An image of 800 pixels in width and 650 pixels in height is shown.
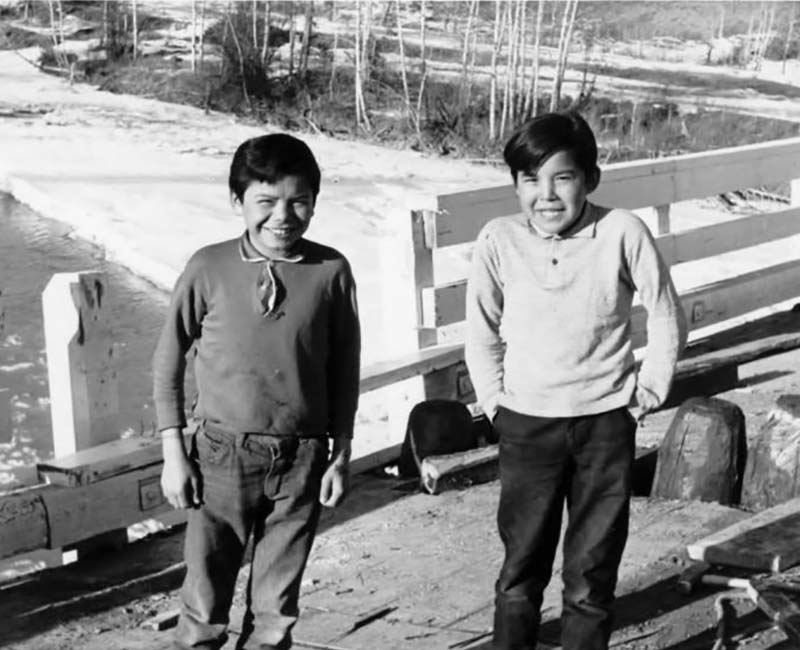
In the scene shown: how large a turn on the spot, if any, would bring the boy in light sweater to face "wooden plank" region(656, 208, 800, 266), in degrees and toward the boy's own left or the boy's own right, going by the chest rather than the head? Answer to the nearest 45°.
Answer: approximately 180°

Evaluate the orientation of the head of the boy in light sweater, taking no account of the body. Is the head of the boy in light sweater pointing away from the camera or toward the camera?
toward the camera

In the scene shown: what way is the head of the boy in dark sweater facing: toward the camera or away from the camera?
toward the camera

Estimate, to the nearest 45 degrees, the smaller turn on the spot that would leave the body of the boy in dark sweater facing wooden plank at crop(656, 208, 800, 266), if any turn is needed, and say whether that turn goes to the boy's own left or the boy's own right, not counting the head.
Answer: approximately 135° to the boy's own left

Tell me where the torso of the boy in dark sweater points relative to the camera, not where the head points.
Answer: toward the camera

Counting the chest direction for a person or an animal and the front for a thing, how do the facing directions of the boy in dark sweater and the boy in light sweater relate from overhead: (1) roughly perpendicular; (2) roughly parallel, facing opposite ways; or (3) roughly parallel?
roughly parallel

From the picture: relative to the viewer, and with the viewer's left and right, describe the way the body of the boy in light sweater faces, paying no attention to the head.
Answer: facing the viewer

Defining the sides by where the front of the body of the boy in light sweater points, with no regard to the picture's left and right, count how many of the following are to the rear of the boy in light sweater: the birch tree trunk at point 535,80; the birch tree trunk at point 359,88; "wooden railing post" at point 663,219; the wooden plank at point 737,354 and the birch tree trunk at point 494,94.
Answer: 5

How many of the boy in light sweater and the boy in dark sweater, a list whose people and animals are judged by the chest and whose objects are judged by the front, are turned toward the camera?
2

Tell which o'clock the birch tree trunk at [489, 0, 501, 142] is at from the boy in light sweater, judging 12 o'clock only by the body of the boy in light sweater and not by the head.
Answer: The birch tree trunk is roughly at 6 o'clock from the boy in light sweater.

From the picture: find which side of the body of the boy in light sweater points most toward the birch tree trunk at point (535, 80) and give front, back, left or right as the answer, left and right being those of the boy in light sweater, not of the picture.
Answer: back

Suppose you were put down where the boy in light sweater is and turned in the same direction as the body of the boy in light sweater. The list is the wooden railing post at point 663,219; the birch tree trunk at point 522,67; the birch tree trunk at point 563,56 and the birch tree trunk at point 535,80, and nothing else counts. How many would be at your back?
4
